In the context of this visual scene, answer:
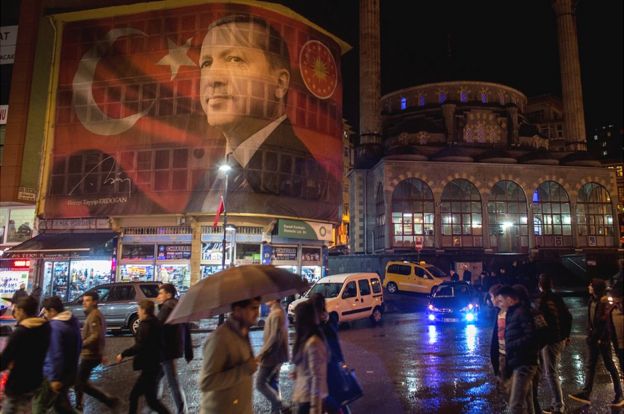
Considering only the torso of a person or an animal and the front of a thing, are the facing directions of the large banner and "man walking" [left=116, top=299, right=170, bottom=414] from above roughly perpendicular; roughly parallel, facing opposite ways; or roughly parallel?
roughly perpendicular

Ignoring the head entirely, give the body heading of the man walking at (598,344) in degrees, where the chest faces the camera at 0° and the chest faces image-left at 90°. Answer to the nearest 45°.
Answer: approximately 90°

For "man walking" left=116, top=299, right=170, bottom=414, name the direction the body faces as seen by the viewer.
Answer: to the viewer's left

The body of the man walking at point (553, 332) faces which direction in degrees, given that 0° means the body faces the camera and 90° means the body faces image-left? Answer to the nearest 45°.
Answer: approximately 90°

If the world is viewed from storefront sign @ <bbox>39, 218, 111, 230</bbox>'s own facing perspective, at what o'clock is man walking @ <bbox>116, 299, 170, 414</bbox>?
The man walking is roughly at 12 o'clock from the storefront sign.

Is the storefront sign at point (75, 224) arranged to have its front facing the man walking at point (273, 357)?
yes

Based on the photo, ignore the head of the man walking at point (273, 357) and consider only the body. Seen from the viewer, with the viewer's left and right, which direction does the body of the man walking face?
facing to the left of the viewer

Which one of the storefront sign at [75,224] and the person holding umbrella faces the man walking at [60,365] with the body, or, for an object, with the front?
the storefront sign
